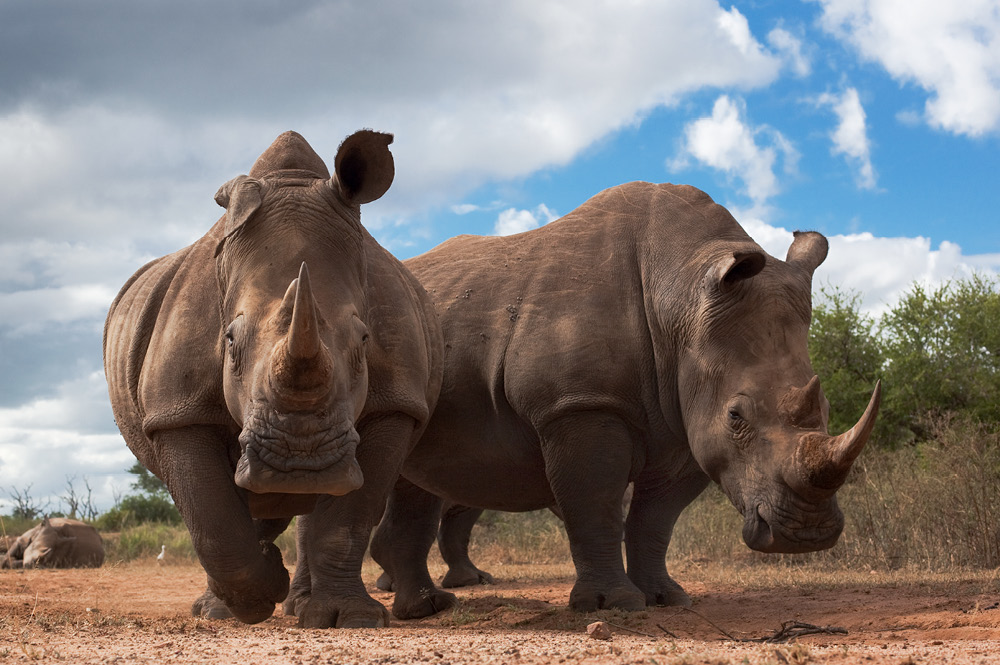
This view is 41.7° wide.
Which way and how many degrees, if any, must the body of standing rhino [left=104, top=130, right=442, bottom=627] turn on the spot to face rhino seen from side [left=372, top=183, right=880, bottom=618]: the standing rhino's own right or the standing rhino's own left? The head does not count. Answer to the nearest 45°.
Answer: approximately 135° to the standing rhino's own left

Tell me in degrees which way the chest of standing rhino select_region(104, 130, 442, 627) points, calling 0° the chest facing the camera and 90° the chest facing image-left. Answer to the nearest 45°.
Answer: approximately 0°

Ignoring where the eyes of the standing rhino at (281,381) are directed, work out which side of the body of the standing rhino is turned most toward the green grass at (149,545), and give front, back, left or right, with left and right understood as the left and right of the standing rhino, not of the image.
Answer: back

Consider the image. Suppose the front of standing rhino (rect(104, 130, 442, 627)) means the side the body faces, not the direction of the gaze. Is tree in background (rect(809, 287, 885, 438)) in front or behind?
behind

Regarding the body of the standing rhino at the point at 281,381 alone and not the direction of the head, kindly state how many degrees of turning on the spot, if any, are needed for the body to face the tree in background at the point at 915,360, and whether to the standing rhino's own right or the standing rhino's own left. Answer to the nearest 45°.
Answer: approximately 135° to the standing rhino's own left

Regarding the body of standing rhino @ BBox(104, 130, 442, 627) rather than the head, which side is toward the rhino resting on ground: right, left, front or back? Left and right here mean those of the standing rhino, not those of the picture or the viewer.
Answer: back

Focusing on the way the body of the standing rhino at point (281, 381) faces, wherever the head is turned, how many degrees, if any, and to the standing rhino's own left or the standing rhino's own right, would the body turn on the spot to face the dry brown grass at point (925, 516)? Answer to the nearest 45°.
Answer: approximately 135° to the standing rhino's own left
